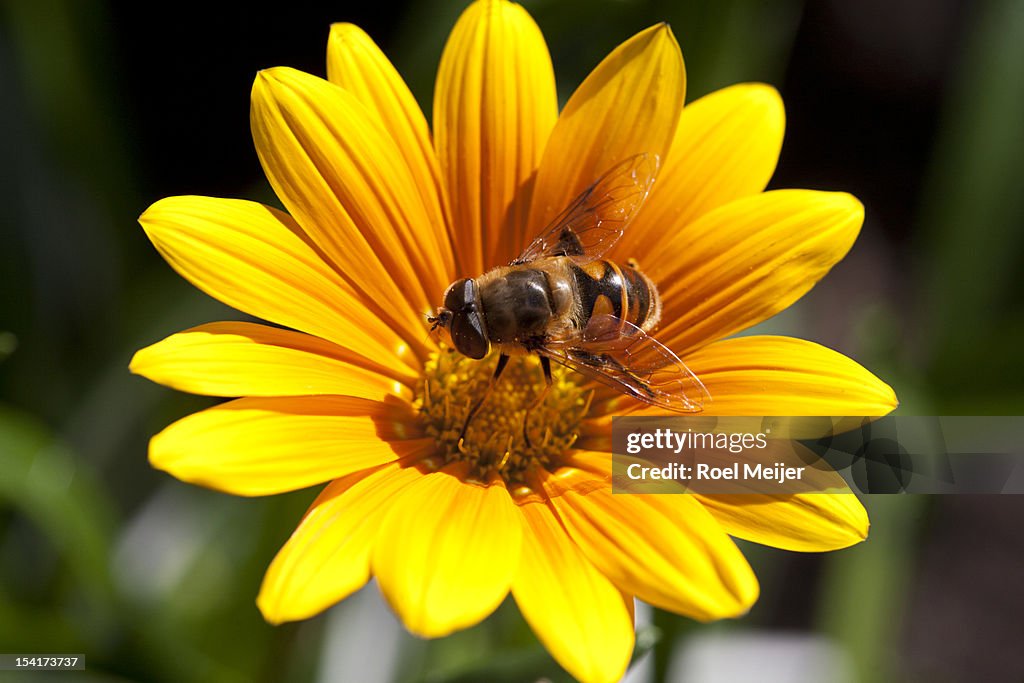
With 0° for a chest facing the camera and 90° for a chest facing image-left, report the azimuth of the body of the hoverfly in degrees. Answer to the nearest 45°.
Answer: approximately 90°
